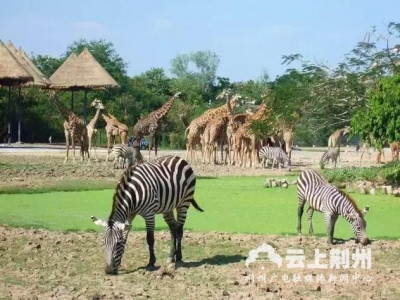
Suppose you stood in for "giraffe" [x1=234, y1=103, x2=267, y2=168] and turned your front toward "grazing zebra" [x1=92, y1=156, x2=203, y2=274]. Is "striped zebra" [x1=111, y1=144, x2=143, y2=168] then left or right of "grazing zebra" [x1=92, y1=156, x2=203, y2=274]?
right

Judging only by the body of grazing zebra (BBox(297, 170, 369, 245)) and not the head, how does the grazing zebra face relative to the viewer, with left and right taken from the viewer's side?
facing the viewer and to the right of the viewer

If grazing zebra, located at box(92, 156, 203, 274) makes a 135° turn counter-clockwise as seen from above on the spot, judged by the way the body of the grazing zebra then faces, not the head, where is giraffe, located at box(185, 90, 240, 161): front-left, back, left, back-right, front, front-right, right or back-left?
left

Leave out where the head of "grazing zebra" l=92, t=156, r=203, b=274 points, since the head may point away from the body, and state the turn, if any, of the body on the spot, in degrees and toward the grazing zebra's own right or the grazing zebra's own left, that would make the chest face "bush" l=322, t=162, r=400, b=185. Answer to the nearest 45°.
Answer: approximately 180°

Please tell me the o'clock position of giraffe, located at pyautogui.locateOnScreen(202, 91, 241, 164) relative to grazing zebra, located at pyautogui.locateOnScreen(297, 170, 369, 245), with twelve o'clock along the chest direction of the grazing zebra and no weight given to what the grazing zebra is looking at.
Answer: The giraffe is roughly at 7 o'clock from the grazing zebra.
